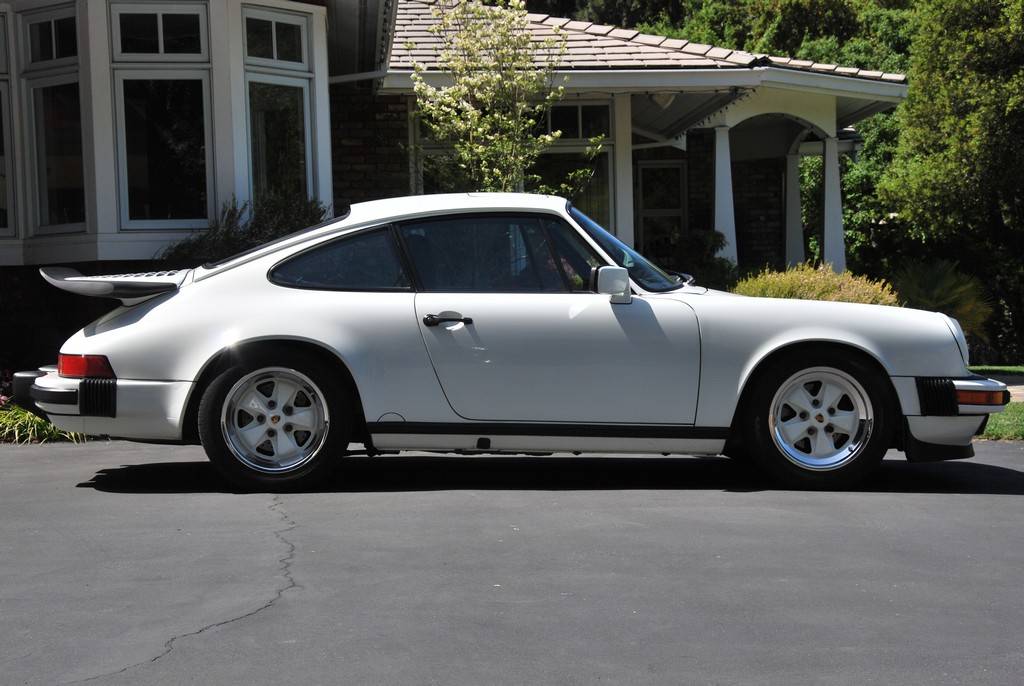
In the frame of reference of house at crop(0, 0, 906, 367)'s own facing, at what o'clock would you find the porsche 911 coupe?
The porsche 911 coupe is roughly at 11 o'clock from the house.

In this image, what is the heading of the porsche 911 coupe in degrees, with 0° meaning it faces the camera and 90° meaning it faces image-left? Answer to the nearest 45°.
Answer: approximately 270°

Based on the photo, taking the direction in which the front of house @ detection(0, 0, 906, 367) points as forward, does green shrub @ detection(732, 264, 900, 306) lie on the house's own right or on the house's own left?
on the house's own left

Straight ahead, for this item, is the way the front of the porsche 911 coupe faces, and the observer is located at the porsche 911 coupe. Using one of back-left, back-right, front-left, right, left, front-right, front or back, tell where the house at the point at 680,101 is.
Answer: left

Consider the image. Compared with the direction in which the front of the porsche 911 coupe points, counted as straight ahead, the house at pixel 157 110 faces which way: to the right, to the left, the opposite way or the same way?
to the right

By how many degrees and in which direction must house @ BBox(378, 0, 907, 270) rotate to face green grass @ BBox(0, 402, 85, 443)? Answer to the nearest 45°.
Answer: approximately 45° to its right

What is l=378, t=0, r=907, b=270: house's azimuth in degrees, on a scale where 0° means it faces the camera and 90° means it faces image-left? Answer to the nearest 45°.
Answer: approximately 0°

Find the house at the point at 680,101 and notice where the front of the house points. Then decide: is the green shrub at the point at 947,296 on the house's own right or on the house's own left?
on the house's own left

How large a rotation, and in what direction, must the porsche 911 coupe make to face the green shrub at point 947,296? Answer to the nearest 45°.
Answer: approximately 45° to its left
